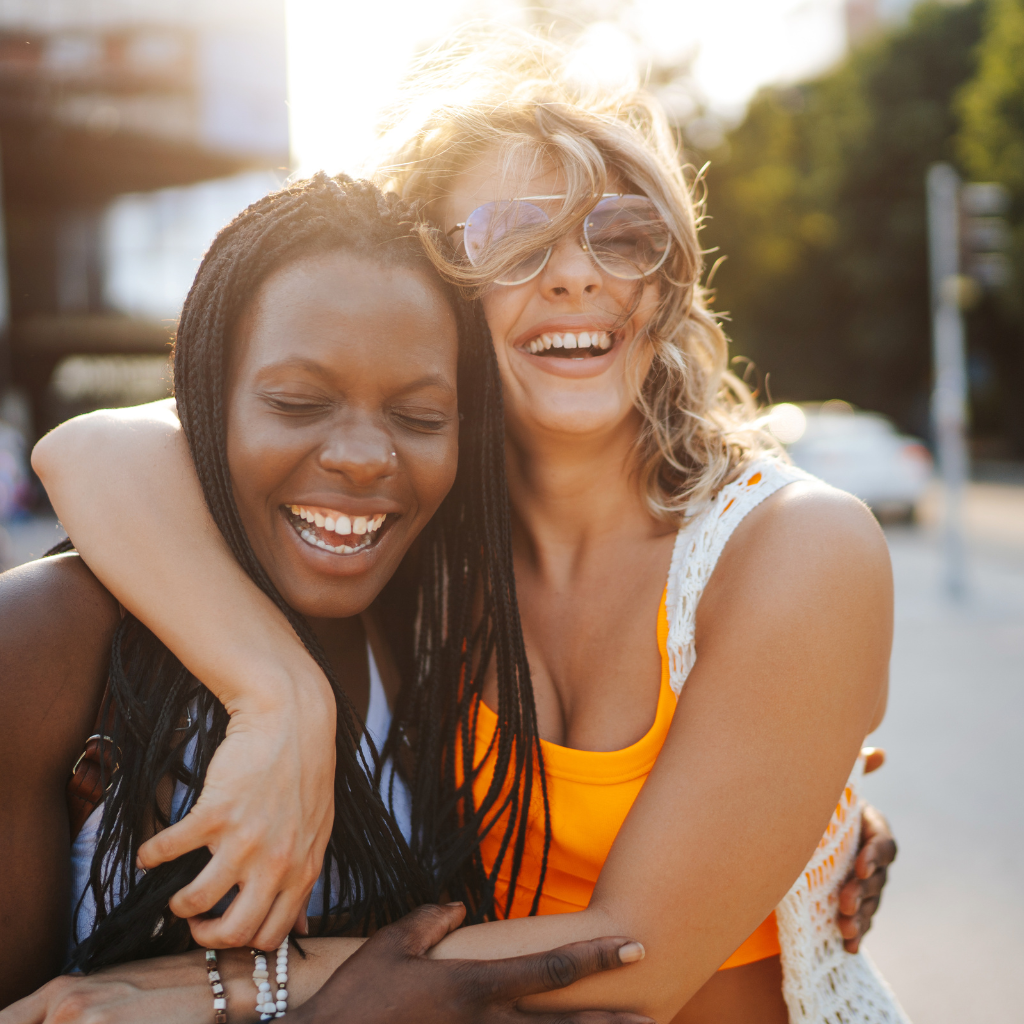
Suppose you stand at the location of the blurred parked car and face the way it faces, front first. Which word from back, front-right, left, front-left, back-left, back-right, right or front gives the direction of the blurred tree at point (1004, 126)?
front-right

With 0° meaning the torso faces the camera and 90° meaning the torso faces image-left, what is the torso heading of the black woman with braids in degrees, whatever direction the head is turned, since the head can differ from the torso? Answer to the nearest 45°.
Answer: approximately 315°

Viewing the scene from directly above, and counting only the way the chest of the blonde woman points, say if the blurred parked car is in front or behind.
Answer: behind

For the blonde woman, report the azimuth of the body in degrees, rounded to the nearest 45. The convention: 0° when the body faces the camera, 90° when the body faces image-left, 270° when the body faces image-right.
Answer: approximately 45°

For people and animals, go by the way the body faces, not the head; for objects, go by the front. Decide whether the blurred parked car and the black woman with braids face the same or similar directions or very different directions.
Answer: very different directions

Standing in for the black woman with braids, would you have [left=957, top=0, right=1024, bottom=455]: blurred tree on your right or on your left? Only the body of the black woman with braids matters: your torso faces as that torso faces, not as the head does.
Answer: on your left

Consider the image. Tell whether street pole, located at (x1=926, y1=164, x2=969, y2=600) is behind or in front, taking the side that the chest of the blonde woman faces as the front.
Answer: behind

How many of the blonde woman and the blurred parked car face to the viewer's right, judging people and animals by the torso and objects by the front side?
0

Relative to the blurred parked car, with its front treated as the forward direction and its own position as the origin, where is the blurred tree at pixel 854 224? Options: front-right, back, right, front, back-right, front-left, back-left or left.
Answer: front-right

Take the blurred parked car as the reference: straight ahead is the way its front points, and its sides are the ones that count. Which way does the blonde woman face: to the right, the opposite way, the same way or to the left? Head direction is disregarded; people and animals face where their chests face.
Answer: to the left

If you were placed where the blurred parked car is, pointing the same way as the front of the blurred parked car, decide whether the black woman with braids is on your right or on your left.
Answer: on your left
